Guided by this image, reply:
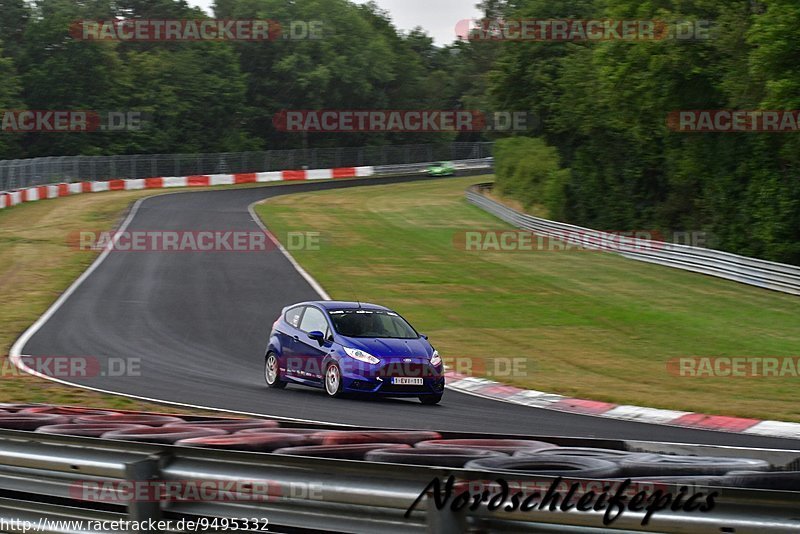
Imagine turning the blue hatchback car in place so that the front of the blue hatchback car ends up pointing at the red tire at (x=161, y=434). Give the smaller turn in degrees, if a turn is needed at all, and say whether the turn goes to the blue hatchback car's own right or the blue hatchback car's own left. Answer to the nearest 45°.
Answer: approximately 45° to the blue hatchback car's own right

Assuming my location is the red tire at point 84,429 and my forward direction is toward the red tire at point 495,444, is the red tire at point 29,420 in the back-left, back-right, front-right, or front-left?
back-left

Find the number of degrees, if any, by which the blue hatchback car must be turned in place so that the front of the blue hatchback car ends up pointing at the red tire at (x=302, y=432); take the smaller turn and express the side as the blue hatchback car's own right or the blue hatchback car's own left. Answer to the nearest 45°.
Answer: approximately 45° to the blue hatchback car's own right

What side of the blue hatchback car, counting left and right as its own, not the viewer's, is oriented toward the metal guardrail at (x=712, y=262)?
left

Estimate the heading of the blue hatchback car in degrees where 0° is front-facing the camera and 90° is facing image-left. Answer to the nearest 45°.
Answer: approximately 315°

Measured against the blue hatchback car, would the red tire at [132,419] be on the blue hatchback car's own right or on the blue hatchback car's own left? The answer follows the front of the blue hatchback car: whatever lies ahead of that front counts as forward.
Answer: on the blue hatchback car's own right

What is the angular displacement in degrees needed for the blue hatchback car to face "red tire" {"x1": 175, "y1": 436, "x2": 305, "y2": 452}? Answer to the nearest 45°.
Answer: approximately 45° to its right

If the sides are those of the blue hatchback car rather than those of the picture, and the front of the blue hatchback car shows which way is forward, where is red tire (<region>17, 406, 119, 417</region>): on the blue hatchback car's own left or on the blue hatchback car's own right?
on the blue hatchback car's own right

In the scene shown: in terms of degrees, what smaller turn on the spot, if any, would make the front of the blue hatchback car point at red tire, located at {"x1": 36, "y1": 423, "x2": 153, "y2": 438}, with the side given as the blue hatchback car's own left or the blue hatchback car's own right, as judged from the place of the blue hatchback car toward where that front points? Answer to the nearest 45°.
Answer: approximately 45° to the blue hatchback car's own right

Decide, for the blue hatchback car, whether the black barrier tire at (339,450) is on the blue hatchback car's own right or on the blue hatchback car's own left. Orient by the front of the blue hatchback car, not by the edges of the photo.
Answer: on the blue hatchback car's own right
